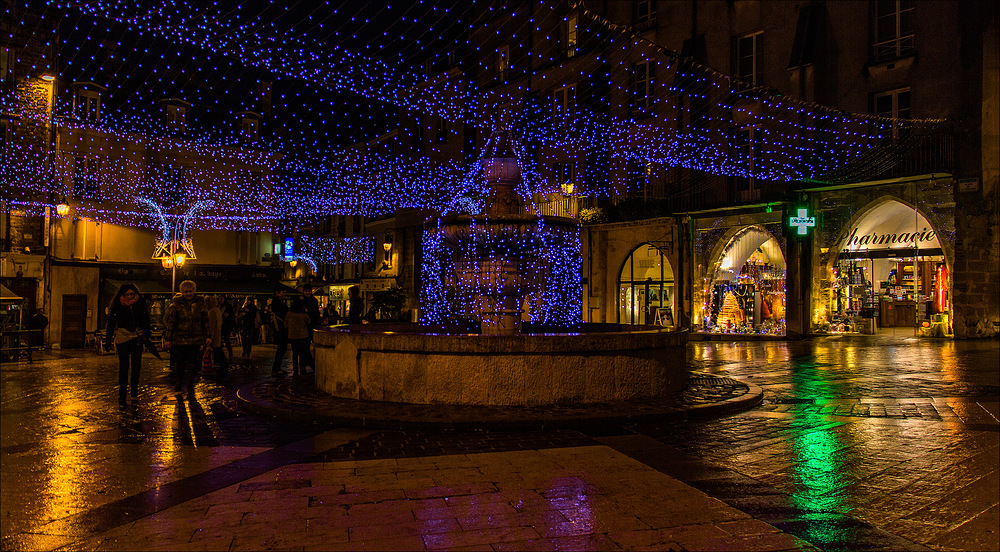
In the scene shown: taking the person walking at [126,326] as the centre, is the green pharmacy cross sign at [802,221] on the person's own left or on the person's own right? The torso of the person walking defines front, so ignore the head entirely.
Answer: on the person's own left

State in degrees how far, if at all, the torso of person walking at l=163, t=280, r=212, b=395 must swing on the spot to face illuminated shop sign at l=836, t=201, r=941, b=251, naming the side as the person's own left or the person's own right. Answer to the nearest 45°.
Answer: approximately 90° to the person's own left

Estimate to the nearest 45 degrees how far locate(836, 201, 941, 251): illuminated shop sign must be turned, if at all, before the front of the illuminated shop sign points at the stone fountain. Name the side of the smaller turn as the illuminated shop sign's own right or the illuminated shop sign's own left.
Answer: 0° — it already faces it

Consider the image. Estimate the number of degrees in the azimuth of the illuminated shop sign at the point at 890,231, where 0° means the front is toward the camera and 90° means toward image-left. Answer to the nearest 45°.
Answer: approximately 0°

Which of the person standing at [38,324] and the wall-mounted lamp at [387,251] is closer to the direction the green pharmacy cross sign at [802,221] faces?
the person standing

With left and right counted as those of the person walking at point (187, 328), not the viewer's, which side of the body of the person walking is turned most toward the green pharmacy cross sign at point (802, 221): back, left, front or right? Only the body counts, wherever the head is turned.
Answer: left

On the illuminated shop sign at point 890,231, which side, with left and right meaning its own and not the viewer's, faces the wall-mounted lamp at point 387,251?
right

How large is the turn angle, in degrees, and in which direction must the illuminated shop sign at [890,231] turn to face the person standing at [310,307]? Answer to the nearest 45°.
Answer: approximately 45° to its right

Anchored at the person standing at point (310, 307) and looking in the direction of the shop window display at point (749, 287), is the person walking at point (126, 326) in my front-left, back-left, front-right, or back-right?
back-right
